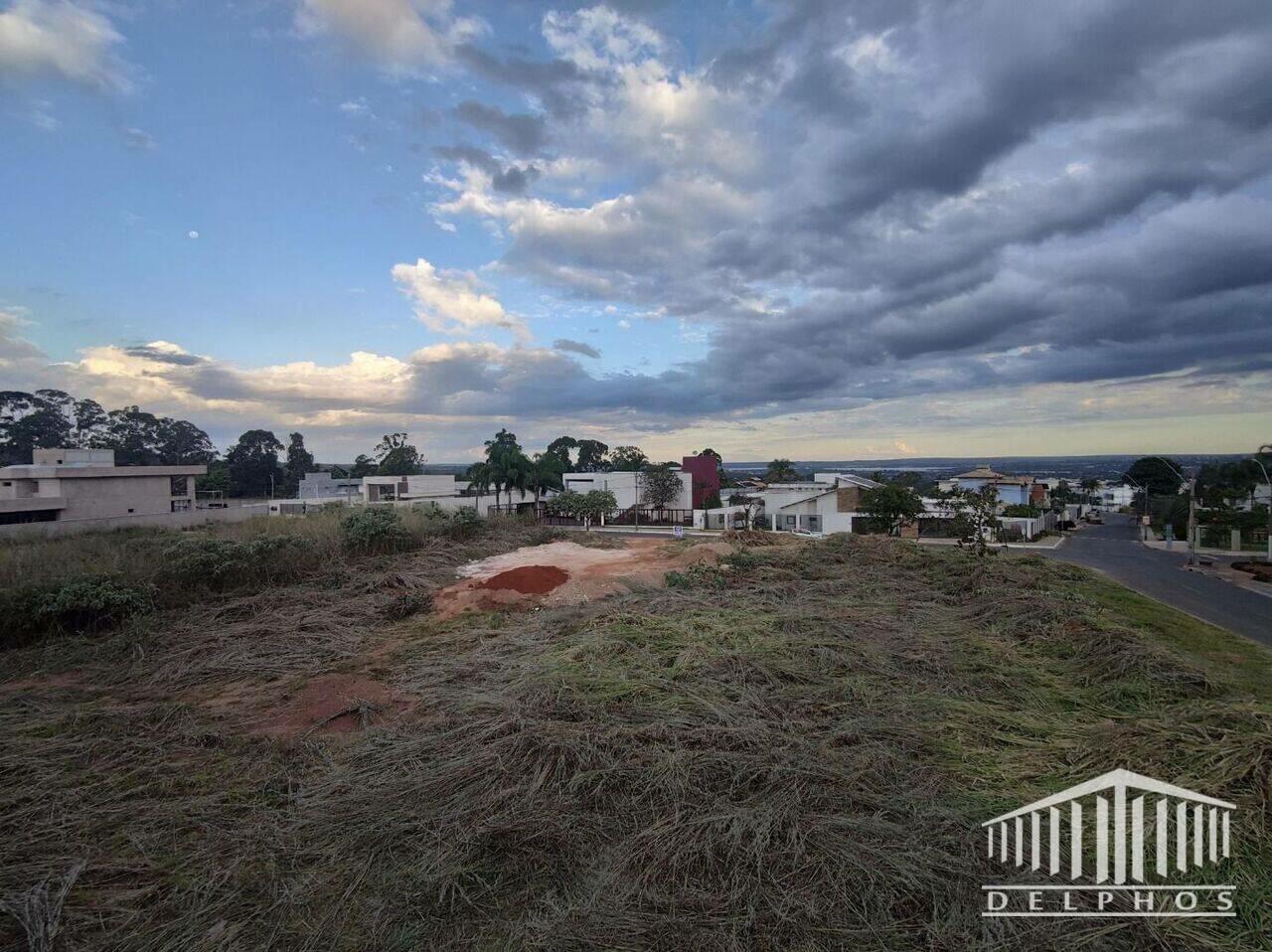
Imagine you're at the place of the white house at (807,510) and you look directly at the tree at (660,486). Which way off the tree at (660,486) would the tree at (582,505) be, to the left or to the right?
left

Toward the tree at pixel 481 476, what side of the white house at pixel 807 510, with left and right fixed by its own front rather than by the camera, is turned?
right

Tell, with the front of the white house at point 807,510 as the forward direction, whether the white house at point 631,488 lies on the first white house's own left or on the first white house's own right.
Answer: on the first white house's own right

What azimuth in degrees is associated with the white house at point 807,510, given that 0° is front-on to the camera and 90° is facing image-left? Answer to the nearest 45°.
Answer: approximately 0°

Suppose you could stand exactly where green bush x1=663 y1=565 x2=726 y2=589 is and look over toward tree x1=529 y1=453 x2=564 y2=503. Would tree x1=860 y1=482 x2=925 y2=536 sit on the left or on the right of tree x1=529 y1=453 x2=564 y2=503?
right

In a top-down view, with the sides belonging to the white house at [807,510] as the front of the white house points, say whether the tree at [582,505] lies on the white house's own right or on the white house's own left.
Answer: on the white house's own right

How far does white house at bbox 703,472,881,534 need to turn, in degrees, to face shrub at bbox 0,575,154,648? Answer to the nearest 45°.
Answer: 0° — it already faces it

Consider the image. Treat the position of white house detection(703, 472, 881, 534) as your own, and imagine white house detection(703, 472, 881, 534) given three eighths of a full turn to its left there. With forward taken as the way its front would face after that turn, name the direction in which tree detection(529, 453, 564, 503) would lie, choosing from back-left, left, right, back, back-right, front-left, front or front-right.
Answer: back-left

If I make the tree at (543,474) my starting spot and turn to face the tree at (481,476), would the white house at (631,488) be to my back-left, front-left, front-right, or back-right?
back-left

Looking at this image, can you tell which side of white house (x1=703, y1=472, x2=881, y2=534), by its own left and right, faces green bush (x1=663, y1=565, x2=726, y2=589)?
front

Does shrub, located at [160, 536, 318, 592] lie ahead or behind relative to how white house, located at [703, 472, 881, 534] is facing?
ahead

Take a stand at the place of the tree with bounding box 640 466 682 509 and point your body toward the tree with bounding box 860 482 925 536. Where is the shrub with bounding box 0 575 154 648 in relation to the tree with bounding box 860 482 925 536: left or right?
right
